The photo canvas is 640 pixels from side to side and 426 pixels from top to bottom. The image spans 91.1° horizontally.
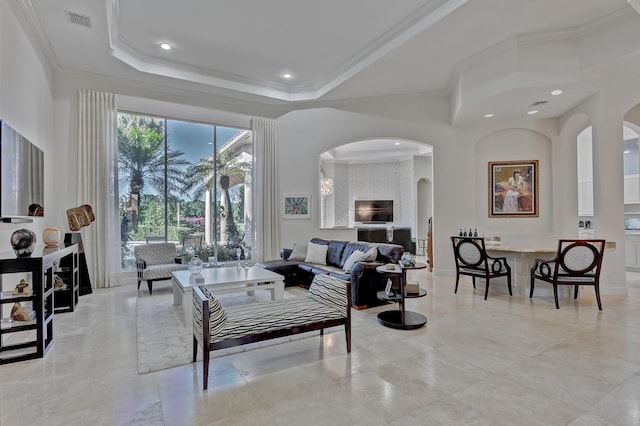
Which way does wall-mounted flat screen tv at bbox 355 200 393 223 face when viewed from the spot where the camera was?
facing the viewer

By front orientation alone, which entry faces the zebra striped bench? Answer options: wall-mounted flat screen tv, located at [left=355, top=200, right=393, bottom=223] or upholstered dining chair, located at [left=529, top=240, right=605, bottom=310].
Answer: the wall-mounted flat screen tv

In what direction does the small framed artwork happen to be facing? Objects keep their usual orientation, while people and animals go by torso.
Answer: toward the camera

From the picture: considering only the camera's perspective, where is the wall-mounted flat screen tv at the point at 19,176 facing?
facing the viewer and to the right of the viewer

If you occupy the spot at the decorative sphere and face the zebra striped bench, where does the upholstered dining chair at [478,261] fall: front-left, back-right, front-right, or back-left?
front-left

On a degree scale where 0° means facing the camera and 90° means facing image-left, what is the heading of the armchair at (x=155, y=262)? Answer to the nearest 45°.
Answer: approximately 315°

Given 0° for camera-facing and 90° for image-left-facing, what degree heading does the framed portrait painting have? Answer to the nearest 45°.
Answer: approximately 0°

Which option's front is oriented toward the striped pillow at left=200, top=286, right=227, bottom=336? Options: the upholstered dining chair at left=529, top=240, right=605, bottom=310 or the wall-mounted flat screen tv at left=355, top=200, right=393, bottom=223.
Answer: the wall-mounted flat screen tv

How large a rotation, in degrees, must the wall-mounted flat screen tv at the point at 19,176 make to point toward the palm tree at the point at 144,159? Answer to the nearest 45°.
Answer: approximately 90° to its left

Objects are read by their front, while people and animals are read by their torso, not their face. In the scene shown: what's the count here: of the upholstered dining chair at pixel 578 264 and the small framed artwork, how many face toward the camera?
1

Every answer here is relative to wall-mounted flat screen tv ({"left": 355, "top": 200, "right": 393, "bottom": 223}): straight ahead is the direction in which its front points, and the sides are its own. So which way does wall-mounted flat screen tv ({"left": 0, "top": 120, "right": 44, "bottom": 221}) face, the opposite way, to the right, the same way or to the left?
to the left

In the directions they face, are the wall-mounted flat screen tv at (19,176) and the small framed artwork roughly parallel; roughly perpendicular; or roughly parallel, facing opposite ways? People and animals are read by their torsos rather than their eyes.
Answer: roughly perpendicular

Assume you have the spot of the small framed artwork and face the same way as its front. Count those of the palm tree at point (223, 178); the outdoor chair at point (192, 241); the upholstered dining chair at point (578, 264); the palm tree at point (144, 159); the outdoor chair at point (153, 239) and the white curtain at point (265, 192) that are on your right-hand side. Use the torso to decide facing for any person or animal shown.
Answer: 5

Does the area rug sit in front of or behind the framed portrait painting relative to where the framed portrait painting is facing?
in front

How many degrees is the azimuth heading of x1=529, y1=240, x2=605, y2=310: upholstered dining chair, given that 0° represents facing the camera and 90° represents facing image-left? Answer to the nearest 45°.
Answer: approximately 135°
